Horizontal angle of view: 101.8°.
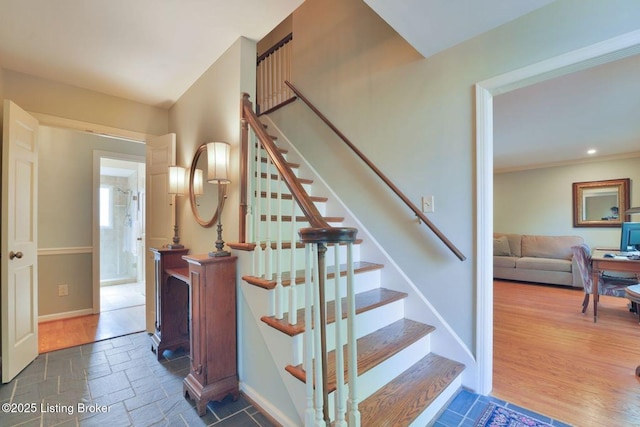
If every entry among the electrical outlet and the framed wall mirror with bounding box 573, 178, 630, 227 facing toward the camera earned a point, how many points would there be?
2

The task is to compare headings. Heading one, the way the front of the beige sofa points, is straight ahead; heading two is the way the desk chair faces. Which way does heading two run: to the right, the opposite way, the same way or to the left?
to the left

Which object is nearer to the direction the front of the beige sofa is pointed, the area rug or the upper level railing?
the area rug

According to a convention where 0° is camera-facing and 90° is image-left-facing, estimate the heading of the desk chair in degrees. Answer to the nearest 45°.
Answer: approximately 270°

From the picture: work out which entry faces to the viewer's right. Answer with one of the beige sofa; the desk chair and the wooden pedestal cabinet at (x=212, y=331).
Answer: the desk chair

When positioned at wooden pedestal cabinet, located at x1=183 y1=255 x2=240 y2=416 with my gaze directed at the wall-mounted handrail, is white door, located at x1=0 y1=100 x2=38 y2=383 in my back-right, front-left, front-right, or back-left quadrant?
back-left

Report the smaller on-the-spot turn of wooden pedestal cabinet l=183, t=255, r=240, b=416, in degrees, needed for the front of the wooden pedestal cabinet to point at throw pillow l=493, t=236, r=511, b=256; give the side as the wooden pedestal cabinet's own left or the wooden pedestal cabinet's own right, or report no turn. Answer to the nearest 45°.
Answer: approximately 135° to the wooden pedestal cabinet's own left

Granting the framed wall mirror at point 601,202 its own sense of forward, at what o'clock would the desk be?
The desk is roughly at 12 o'clock from the framed wall mirror.

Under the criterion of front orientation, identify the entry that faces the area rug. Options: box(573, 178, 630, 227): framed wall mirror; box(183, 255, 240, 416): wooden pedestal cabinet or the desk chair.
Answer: the framed wall mirror

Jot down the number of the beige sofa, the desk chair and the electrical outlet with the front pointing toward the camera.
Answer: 2

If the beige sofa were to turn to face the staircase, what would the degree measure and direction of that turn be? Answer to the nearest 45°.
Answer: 0° — it already faces it

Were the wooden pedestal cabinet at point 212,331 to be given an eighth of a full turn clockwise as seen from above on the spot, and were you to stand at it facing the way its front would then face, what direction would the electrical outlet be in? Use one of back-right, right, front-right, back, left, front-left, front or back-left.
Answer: front-right

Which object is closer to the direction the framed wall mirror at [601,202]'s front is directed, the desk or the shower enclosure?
the desk
